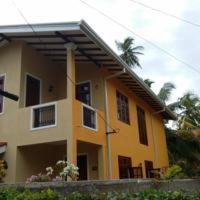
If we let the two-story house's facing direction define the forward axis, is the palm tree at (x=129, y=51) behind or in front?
behind

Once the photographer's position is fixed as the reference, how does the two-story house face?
facing the viewer and to the left of the viewer
